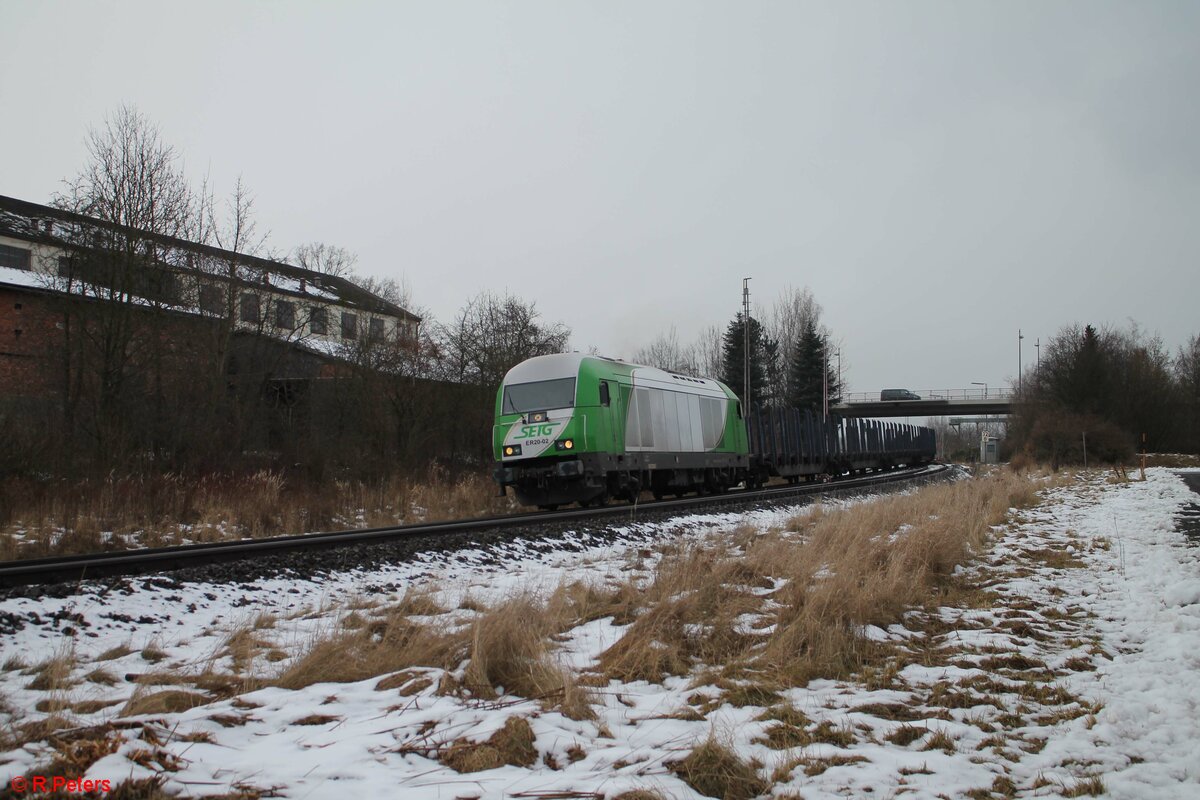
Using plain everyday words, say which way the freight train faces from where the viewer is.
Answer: facing the viewer and to the left of the viewer

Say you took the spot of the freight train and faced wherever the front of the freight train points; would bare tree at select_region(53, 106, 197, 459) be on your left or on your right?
on your right

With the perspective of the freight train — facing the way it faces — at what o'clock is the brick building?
The brick building is roughly at 2 o'clock from the freight train.
